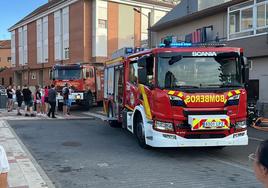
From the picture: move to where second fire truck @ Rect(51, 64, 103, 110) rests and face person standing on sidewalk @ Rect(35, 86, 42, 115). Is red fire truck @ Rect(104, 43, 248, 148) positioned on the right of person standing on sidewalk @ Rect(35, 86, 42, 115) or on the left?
left

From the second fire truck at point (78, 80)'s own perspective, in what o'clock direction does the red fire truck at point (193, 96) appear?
The red fire truck is roughly at 10 o'clock from the second fire truck.

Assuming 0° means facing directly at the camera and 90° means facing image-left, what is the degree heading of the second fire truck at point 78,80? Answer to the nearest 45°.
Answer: approximately 45°
